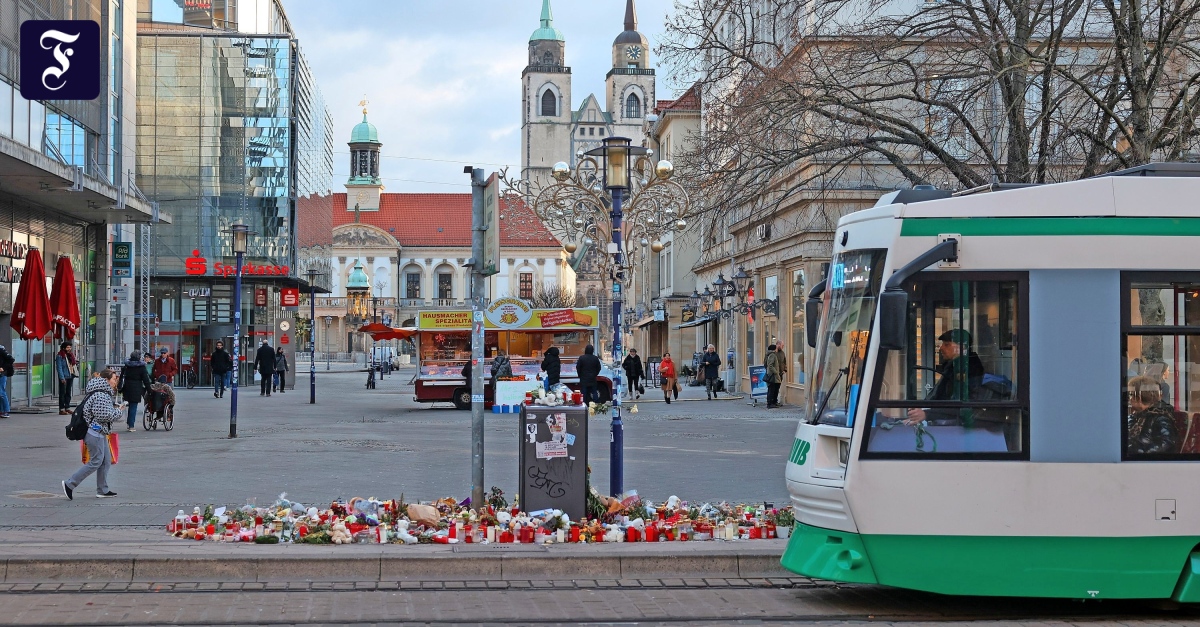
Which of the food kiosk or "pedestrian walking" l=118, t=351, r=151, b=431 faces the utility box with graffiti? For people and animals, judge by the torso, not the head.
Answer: the food kiosk

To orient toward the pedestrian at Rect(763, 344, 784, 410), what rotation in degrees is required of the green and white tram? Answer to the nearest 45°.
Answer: approximately 90° to its right

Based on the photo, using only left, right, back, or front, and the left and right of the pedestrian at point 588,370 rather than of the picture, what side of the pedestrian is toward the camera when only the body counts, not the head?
back

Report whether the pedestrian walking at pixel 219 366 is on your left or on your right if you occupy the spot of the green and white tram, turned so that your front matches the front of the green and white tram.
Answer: on your right

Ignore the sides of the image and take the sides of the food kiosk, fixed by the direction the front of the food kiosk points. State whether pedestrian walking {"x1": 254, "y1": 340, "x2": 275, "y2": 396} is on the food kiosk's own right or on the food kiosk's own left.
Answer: on the food kiosk's own right

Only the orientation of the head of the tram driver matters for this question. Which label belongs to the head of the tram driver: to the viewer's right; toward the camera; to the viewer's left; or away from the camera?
to the viewer's left

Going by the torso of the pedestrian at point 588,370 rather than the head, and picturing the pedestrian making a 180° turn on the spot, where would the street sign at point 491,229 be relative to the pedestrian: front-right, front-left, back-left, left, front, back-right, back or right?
front

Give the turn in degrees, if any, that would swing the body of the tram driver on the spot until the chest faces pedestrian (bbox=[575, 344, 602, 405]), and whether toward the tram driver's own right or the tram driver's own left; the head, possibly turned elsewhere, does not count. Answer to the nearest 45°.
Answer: approximately 90° to the tram driver's own right

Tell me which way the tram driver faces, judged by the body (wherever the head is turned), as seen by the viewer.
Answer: to the viewer's left

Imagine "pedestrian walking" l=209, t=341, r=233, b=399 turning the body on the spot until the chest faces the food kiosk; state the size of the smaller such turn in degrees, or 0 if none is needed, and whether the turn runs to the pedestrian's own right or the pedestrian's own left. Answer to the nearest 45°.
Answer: approximately 45° to the pedestrian's own left

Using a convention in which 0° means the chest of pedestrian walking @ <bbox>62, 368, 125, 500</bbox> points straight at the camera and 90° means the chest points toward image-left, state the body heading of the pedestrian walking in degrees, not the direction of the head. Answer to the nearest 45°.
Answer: approximately 270°

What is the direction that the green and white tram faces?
to the viewer's left
